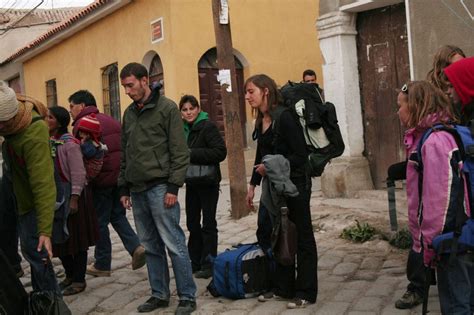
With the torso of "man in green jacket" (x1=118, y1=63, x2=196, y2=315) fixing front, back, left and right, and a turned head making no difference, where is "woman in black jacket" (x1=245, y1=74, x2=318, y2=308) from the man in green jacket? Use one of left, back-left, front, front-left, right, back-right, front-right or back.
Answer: back-left

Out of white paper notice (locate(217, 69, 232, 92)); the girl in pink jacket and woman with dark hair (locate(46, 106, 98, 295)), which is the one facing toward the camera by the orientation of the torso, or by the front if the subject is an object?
the white paper notice

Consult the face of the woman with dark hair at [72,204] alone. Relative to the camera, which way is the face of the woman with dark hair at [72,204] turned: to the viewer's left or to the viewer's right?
to the viewer's left

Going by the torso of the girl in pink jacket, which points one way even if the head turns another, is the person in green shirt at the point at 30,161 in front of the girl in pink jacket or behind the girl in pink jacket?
in front

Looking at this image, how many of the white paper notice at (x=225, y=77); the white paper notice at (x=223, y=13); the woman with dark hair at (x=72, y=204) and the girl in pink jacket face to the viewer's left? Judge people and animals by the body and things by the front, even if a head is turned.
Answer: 2

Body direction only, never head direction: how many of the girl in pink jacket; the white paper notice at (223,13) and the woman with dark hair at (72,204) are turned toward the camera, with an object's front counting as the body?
1

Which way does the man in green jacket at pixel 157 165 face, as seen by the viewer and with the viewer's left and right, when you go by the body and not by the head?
facing the viewer and to the left of the viewer

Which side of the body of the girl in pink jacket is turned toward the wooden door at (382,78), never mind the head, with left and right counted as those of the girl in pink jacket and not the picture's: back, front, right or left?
right

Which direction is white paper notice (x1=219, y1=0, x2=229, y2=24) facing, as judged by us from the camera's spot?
facing the viewer

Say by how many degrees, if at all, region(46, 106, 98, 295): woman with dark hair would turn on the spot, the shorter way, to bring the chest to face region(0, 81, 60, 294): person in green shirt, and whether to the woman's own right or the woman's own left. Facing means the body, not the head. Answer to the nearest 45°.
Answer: approximately 90° to the woman's own left

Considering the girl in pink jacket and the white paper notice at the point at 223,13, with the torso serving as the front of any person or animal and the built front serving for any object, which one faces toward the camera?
the white paper notice

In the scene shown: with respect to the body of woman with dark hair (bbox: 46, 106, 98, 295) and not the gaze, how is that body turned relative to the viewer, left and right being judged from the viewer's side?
facing to the left of the viewer
